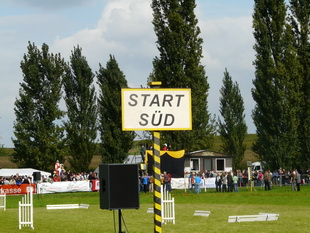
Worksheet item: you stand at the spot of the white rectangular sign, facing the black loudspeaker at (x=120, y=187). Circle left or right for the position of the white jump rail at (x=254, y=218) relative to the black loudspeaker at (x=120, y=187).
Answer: right

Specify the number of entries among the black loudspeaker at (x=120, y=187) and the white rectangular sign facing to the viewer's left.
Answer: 0

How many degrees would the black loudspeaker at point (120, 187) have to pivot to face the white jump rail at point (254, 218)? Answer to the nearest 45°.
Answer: approximately 90° to its left

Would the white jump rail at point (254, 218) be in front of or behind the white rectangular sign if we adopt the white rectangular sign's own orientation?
behind

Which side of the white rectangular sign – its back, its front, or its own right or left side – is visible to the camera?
front

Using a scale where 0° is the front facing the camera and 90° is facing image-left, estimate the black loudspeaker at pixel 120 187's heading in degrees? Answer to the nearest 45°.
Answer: approximately 315°

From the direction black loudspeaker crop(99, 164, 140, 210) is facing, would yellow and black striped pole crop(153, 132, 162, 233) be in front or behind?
in front
